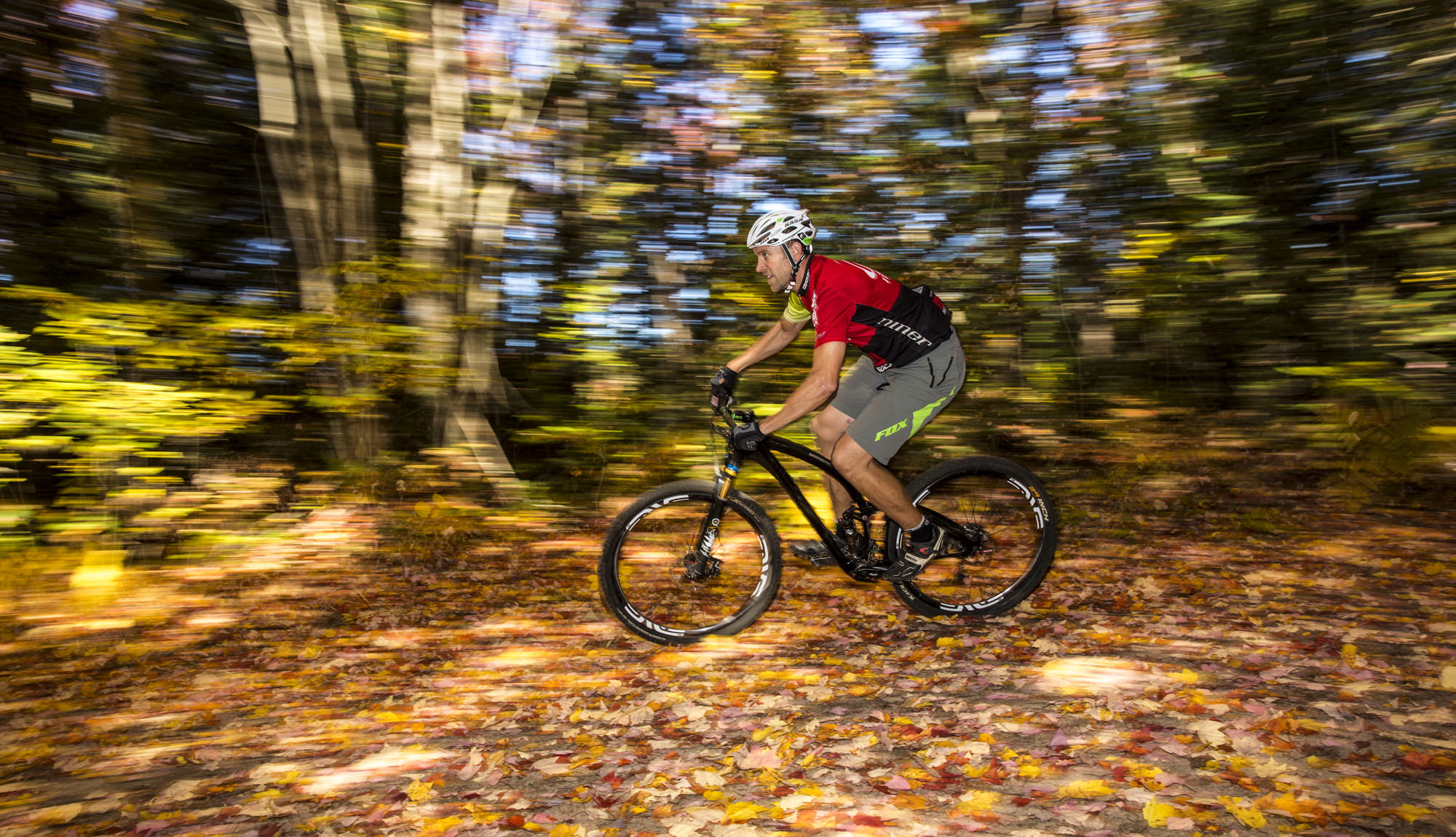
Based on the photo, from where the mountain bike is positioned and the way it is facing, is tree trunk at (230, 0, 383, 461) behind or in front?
in front

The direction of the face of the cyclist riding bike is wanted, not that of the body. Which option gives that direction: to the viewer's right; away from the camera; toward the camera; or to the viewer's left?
to the viewer's left

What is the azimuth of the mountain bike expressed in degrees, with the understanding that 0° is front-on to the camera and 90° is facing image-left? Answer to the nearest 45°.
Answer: approximately 90°

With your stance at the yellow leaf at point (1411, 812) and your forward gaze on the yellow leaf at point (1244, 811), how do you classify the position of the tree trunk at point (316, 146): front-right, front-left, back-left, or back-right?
front-right

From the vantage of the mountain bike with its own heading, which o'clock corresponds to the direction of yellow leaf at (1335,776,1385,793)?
The yellow leaf is roughly at 7 o'clock from the mountain bike.

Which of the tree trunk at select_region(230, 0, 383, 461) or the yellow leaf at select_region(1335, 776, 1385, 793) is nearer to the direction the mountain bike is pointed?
the tree trunk

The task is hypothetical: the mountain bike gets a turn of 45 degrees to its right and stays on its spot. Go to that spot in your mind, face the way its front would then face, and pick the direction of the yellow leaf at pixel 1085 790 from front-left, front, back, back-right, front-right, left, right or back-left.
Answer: back

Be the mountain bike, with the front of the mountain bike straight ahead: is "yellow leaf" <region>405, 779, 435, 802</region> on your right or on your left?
on your left

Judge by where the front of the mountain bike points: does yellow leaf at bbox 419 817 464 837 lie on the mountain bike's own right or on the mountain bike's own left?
on the mountain bike's own left
